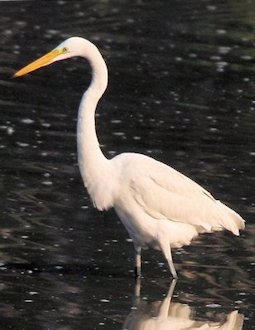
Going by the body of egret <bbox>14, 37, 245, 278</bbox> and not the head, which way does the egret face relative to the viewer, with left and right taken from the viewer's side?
facing to the left of the viewer
